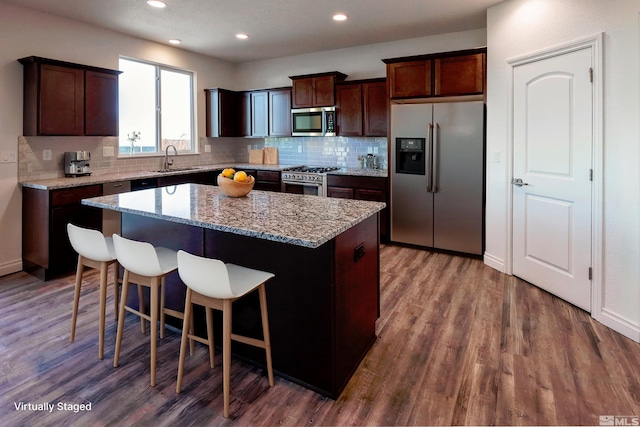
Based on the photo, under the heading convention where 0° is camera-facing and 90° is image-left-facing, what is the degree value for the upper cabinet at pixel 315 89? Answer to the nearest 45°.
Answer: approximately 45°

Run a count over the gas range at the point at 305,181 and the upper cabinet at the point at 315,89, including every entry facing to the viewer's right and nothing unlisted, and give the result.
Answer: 0

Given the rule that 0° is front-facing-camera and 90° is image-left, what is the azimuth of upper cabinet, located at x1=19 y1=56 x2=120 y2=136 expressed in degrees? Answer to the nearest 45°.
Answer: approximately 315°

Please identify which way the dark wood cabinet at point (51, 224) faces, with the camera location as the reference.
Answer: facing the viewer and to the right of the viewer

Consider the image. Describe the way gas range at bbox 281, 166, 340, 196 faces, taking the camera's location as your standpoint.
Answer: facing the viewer and to the left of the viewer
